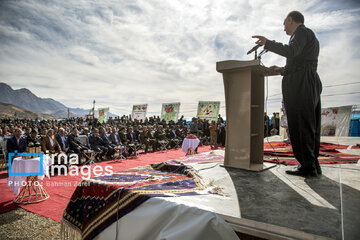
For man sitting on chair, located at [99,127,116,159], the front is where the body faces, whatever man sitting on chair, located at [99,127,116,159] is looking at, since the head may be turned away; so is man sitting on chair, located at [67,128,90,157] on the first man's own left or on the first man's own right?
on the first man's own right

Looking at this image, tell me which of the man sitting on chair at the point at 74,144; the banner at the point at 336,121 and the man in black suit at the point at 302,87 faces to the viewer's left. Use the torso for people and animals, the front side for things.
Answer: the man in black suit

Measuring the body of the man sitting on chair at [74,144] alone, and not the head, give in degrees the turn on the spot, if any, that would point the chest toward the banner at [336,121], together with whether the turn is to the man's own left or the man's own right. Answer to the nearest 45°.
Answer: approximately 45° to the man's own left

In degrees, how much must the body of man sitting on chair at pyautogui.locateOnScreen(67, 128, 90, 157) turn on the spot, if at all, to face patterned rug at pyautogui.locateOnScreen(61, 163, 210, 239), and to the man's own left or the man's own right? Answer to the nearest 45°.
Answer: approximately 45° to the man's own right

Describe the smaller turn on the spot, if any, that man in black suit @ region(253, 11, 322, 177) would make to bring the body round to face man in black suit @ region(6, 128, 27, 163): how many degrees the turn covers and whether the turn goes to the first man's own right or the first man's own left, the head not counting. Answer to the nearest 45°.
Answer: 0° — they already face them

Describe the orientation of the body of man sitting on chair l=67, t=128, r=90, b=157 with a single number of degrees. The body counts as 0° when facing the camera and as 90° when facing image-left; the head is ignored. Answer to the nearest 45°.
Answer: approximately 315°

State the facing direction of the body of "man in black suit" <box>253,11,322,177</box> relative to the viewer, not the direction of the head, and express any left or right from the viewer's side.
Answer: facing to the left of the viewer
